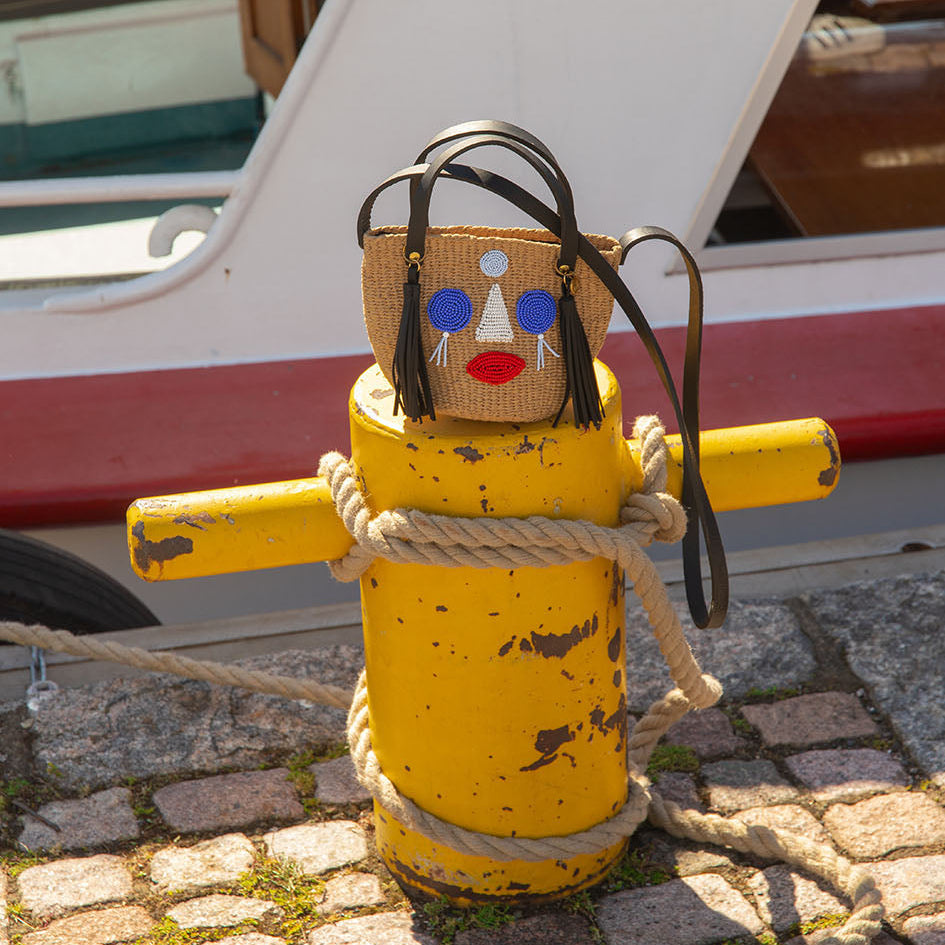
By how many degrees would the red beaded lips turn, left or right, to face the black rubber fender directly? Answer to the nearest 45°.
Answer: approximately 135° to its right

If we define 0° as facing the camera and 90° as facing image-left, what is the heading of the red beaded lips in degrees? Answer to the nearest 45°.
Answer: approximately 0°
